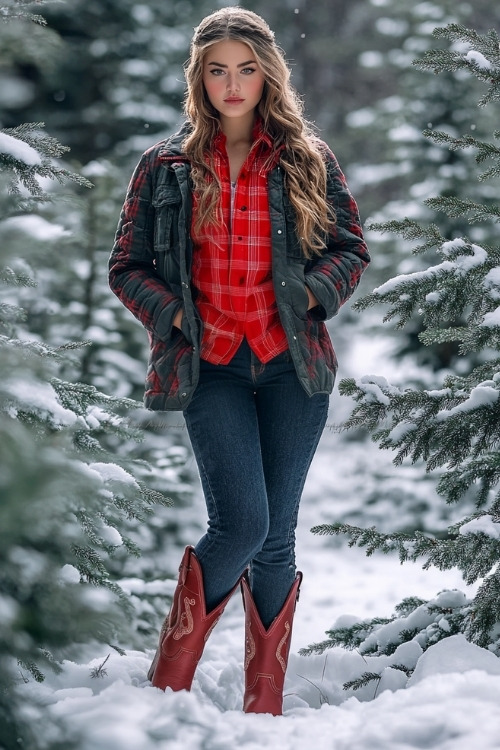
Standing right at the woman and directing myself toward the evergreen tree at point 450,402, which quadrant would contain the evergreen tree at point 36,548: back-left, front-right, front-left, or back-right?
back-right

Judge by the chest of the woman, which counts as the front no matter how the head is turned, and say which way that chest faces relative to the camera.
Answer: toward the camera

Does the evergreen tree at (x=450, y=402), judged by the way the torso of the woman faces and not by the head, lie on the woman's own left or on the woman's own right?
on the woman's own left
